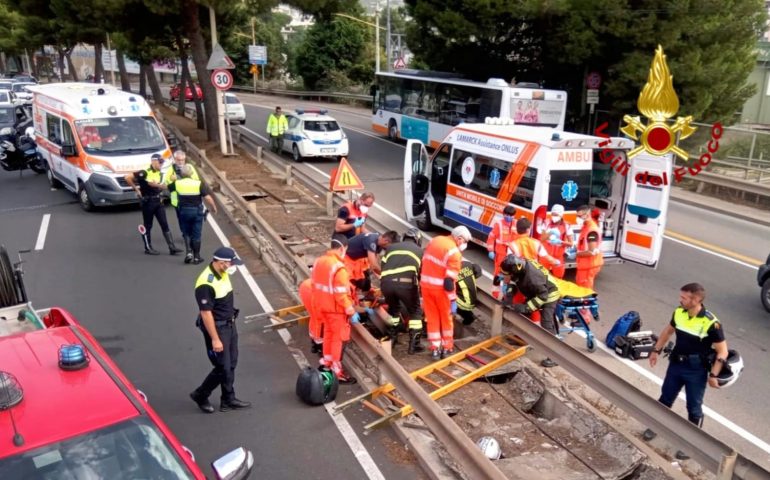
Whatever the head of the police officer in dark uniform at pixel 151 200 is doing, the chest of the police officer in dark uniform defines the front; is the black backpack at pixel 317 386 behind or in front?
in front

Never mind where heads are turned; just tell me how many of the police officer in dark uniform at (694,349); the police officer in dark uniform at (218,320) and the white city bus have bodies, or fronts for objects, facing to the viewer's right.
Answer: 1

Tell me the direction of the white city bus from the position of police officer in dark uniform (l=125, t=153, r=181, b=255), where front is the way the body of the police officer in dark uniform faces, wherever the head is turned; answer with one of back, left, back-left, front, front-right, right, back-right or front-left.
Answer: left

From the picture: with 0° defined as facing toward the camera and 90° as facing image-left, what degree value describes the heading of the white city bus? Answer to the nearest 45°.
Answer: approximately 135°

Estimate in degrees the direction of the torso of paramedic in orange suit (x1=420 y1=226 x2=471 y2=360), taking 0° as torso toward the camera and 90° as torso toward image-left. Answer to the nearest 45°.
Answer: approximately 225°

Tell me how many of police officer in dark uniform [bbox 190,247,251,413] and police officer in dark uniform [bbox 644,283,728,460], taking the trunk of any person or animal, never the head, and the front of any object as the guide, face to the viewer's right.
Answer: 1

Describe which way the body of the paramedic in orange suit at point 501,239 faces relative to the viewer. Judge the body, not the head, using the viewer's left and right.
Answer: facing the viewer and to the right of the viewer

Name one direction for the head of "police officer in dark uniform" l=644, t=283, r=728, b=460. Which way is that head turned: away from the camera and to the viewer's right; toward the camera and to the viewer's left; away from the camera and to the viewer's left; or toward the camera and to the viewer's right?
toward the camera and to the viewer's left
